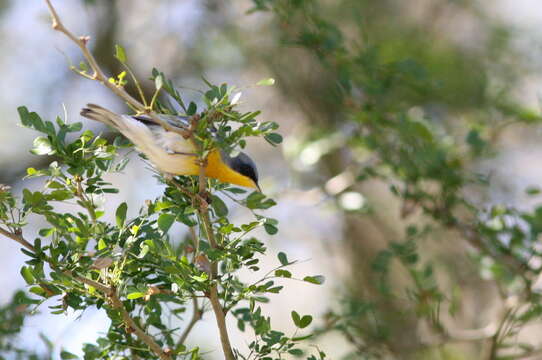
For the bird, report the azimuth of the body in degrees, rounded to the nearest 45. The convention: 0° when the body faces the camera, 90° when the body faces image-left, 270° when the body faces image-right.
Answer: approximately 270°
